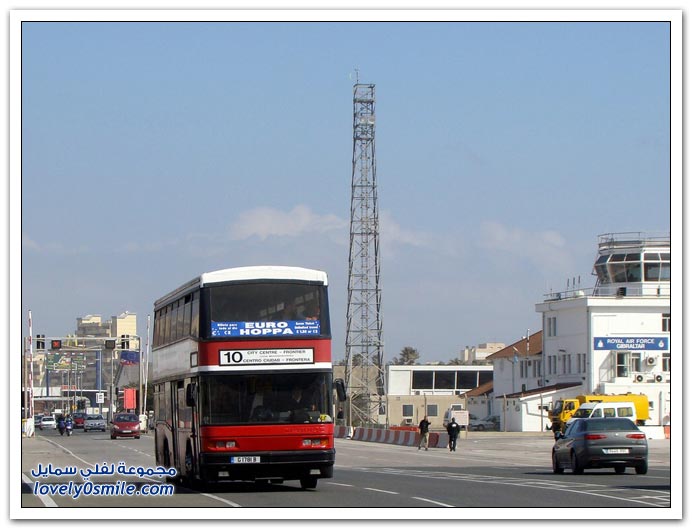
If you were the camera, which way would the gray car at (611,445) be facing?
facing away from the viewer

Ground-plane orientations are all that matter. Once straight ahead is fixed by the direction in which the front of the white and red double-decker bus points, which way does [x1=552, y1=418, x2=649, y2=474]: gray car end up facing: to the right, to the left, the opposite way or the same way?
the opposite way

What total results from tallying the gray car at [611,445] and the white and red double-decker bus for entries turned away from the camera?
1

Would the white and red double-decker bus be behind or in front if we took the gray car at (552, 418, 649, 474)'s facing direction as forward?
behind

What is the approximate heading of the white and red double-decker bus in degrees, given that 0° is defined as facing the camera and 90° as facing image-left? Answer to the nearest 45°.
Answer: approximately 0°
